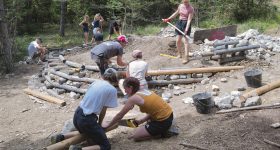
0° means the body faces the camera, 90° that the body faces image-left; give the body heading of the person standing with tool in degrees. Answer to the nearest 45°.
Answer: approximately 45°

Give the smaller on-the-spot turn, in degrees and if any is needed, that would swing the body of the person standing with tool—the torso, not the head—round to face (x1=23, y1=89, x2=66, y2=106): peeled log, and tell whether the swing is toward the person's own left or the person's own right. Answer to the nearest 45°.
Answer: approximately 45° to the person's own right

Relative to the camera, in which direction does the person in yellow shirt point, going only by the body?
to the viewer's left

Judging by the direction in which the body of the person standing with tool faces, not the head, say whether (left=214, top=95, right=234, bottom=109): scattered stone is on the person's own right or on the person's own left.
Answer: on the person's own left

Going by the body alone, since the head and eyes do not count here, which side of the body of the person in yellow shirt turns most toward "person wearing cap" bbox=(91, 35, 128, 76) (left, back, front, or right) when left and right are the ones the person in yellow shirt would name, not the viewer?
right

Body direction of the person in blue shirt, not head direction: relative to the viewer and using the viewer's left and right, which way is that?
facing away from the viewer and to the right of the viewer

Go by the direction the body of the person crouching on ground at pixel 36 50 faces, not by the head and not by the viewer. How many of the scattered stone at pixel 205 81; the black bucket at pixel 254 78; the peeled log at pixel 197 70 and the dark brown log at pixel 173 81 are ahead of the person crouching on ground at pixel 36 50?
4

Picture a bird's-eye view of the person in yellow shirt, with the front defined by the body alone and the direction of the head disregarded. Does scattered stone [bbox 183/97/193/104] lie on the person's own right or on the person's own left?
on the person's own right

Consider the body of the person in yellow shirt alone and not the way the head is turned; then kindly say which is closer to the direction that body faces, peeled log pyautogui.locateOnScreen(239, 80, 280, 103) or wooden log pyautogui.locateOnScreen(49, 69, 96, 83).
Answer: the wooden log

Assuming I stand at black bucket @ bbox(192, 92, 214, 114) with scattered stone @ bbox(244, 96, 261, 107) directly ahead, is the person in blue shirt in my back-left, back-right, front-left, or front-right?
back-right

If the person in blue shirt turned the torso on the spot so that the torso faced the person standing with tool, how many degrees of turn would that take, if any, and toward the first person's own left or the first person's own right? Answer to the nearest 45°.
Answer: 0° — they already face them

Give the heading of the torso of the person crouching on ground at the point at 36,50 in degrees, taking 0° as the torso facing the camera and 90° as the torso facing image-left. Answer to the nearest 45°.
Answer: approximately 315°

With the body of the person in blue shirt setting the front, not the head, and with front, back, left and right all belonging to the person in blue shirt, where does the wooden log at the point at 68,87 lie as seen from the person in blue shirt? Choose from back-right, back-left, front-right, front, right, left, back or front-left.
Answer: front-left

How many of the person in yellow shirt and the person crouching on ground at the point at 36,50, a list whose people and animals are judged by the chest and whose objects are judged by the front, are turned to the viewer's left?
1

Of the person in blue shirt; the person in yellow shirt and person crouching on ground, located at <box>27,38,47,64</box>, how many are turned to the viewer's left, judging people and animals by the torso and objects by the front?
1
